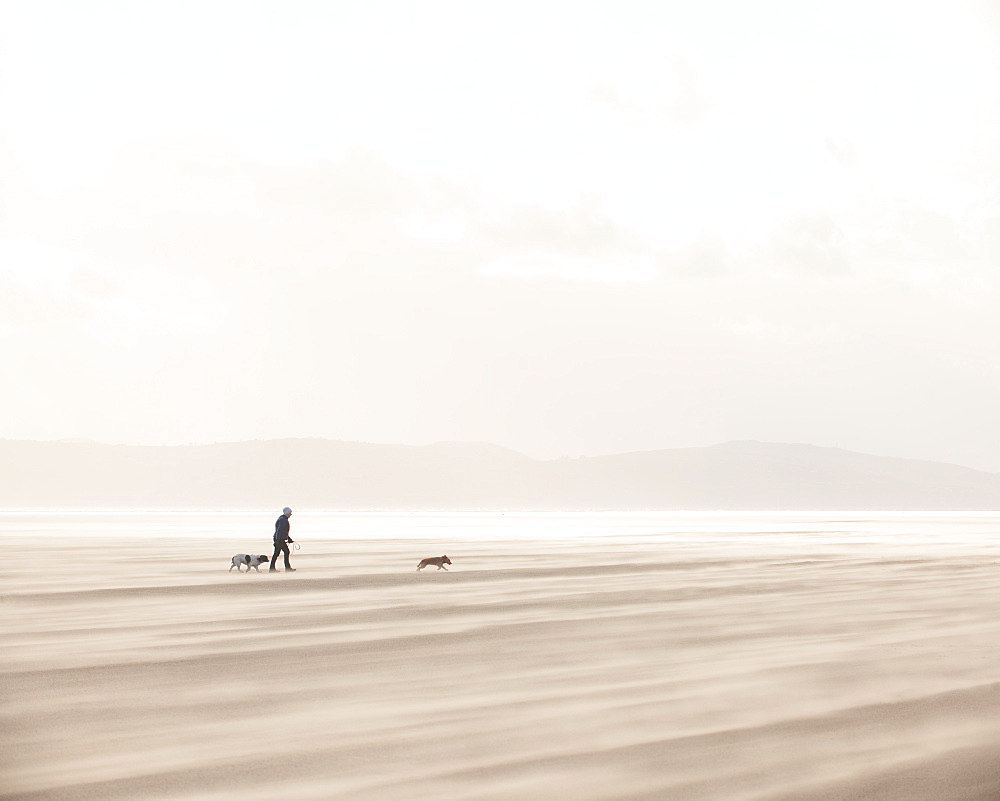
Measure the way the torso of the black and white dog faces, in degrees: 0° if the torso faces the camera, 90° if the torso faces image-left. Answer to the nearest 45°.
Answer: approximately 270°
